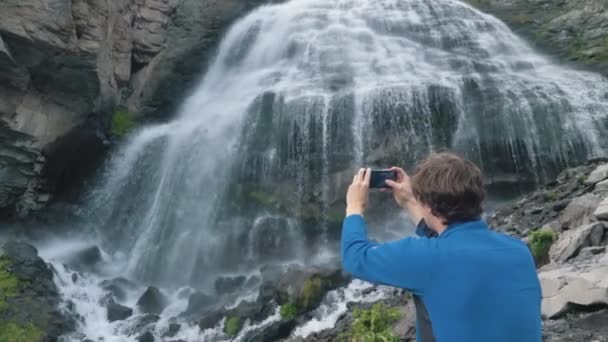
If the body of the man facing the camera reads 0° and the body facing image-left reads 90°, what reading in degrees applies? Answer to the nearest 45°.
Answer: approximately 135°

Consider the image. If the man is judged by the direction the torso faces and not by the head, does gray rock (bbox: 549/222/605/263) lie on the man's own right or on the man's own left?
on the man's own right

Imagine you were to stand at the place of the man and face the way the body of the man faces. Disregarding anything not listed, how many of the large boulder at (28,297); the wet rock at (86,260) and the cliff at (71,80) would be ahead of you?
3

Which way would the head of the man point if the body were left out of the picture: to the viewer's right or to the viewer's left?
to the viewer's left

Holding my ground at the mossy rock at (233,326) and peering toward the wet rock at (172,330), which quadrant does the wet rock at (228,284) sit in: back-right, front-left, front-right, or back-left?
front-right

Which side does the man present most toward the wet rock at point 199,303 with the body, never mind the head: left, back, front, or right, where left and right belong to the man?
front

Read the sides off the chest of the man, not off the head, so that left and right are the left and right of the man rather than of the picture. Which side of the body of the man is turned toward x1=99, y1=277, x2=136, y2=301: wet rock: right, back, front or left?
front

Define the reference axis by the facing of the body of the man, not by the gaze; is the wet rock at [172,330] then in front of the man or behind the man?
in front

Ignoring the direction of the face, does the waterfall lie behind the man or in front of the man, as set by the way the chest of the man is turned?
in front

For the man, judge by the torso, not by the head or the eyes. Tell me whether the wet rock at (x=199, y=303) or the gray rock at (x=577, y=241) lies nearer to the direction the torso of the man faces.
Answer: the wet rock
